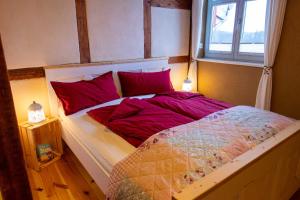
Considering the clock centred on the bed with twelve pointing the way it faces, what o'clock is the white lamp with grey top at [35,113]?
The white lamp with grey top is roughly at 5 o'clock from the bed.

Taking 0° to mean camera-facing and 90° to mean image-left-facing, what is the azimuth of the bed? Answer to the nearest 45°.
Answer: approximately 315°

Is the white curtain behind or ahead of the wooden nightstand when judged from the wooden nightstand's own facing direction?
ahead

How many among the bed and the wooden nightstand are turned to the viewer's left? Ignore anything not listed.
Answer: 0

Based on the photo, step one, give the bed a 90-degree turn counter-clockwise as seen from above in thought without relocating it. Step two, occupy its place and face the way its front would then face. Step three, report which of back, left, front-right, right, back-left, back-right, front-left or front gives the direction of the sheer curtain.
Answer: front-left

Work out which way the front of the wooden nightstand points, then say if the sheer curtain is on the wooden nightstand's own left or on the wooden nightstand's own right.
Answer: on the wooden nightstand's own left

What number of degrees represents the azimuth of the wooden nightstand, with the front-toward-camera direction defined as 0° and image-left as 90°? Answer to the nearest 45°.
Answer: approximately 315°

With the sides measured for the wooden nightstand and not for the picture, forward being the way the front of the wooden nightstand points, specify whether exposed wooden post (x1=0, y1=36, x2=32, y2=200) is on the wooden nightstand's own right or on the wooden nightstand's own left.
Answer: on the wooden nightstand's own right

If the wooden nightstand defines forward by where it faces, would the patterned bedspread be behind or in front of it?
in front
